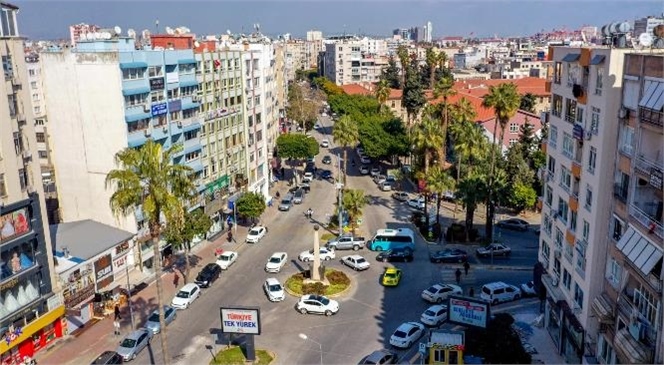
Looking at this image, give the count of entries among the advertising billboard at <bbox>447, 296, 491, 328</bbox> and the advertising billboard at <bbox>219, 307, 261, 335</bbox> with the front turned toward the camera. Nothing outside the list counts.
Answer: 2

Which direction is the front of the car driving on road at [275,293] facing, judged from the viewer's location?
facing the viewer and to the right of the viewer

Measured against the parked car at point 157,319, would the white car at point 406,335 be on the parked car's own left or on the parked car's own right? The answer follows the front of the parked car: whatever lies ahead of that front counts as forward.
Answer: on the parked car's own left

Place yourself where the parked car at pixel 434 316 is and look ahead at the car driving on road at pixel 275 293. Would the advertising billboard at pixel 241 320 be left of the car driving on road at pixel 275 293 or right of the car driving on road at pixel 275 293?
left

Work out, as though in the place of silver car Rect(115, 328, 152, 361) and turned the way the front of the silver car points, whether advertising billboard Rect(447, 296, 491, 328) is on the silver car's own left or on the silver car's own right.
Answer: on the silver car's own left

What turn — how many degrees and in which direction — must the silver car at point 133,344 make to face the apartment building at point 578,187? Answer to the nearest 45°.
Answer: approximately 90° to its left

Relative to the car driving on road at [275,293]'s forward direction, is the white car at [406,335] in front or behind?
in front

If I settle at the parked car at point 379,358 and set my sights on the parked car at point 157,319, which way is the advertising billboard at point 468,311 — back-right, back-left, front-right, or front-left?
back-right

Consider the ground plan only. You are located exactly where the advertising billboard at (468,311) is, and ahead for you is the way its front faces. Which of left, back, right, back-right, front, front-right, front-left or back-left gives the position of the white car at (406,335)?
right

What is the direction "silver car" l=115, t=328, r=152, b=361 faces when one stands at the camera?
facing the viewer and to the left of the viewer

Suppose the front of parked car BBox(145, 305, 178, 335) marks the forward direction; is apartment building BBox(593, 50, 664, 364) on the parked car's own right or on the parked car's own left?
on the parked car's own left

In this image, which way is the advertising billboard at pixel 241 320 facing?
toward the camera

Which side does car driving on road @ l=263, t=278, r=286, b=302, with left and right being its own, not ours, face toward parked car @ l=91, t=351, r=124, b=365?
right

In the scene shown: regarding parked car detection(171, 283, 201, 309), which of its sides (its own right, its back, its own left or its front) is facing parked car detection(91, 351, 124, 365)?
front

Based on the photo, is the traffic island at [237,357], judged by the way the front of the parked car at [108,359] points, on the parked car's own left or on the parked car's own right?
on the parked car's own left
